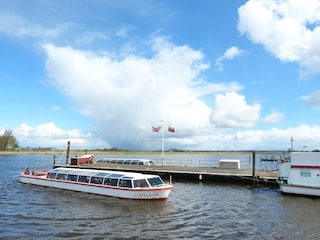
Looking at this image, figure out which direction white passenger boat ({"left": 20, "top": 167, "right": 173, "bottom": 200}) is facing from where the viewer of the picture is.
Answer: facing the viewer and to the right of the viewer

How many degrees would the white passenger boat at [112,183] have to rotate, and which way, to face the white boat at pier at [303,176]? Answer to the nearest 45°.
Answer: approximately 45° to its left
